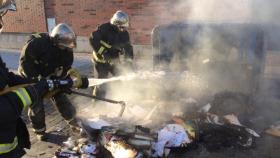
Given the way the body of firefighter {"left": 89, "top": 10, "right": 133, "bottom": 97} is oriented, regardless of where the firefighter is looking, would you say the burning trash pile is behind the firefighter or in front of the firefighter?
in front

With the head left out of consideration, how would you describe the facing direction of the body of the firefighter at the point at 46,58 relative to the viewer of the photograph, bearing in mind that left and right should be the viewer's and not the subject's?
facing the viewer and to the right of the viewer

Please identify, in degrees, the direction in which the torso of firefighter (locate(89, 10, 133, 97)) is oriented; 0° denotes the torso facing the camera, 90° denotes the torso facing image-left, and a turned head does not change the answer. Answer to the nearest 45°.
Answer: approximately 315°

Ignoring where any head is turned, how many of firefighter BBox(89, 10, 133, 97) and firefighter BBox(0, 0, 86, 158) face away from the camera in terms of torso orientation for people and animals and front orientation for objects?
0

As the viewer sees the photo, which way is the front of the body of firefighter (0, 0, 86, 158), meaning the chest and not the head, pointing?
to the viewer's right

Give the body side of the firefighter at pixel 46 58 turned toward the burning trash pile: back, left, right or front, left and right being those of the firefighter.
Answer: front

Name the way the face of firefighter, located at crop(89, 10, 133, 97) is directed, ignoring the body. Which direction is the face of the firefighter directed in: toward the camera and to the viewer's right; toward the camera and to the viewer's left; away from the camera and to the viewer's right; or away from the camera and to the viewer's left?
toward the camera and to the viewer's right

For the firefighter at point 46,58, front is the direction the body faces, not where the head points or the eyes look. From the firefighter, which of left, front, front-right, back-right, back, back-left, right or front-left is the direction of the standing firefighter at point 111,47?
left

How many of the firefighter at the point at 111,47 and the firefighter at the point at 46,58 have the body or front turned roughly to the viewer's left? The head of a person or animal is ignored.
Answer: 0

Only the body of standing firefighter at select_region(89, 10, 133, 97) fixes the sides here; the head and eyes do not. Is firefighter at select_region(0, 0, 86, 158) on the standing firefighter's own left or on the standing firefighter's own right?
on the standing firefighter's own right

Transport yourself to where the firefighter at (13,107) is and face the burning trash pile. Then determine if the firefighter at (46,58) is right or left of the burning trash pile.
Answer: left

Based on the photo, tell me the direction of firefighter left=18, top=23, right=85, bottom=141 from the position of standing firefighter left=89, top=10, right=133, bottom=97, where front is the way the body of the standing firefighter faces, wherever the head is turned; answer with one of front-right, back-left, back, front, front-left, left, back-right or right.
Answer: right

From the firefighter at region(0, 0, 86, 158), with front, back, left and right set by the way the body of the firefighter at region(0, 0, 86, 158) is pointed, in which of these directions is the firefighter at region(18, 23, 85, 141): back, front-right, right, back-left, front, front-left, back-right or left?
left
